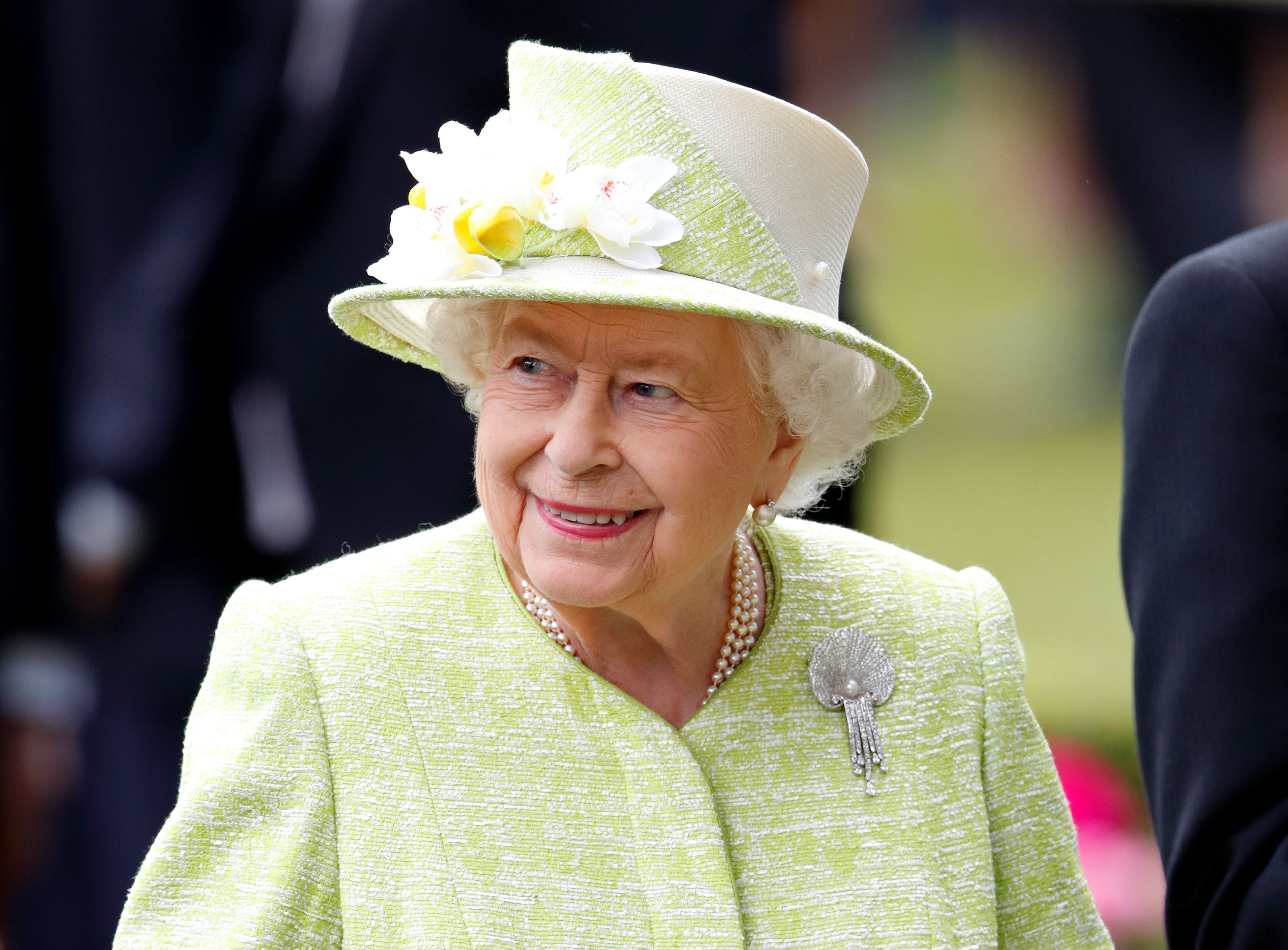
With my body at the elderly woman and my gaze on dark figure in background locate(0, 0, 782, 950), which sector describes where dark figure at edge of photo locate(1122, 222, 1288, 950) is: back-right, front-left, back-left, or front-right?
back-right

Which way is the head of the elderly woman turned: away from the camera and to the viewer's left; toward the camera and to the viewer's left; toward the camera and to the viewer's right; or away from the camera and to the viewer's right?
toward the camera and to the viewer's left

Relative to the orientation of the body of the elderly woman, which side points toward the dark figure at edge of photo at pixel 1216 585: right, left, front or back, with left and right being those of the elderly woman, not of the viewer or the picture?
left

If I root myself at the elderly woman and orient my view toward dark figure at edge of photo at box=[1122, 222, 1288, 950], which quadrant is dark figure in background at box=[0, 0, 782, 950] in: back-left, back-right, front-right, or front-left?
back-left

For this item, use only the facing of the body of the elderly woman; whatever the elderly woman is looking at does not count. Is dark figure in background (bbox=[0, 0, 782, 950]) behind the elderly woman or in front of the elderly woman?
behind

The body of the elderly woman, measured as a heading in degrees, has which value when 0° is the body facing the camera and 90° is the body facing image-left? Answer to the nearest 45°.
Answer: approximately 0°
